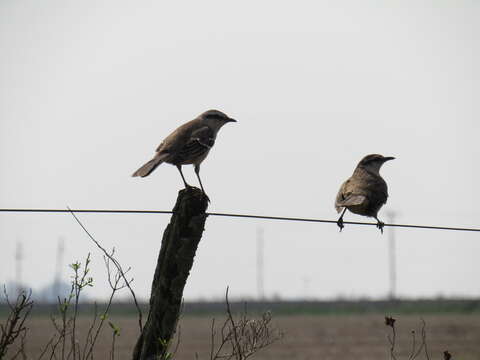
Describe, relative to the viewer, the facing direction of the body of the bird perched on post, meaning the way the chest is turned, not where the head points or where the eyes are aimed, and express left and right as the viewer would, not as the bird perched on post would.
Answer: facing to the right of the viewer

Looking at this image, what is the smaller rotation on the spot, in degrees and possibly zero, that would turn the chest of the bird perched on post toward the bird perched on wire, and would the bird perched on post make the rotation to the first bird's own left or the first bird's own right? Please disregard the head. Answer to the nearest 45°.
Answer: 0° — it already faces it
